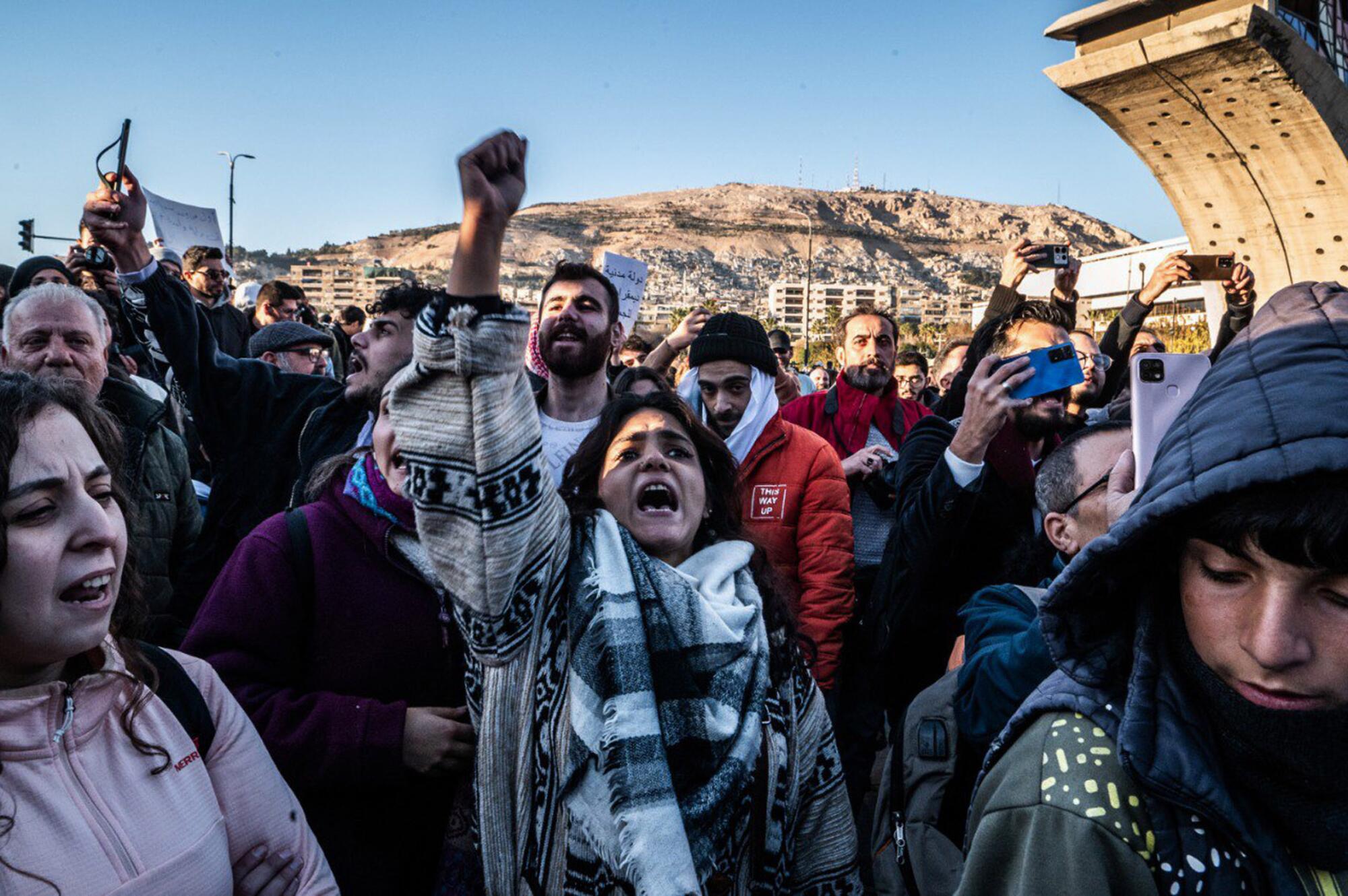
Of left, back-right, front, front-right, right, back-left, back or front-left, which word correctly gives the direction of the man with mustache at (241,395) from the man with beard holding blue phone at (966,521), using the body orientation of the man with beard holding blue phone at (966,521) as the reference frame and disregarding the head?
back-right

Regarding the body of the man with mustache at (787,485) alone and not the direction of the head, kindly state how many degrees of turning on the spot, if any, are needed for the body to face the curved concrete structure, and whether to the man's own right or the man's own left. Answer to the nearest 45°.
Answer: approximately 180°

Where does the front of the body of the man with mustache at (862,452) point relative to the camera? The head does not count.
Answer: toward the camera

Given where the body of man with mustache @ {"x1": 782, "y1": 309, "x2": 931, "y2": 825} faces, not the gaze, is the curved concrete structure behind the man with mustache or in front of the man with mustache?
behind

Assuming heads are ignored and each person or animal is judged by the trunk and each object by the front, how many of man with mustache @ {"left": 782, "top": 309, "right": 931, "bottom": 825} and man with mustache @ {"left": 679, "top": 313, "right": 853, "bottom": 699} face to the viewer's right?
0

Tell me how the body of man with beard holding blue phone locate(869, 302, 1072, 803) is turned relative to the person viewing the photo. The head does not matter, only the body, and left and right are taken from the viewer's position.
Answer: facing the viewer and to the right of the viewer

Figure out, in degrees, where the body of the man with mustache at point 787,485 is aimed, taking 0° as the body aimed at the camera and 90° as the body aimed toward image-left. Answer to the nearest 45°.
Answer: approximately 45°

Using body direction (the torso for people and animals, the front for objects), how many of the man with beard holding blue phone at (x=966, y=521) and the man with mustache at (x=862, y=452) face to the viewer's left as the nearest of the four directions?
0
